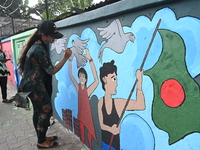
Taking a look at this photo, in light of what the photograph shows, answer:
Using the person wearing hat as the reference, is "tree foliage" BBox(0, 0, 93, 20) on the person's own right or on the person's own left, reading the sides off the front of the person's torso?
on the person's own left

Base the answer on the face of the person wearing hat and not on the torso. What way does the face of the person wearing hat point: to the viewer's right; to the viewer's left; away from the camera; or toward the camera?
to the viewer's right

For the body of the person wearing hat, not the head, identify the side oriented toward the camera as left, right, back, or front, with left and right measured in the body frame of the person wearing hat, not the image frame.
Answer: right
